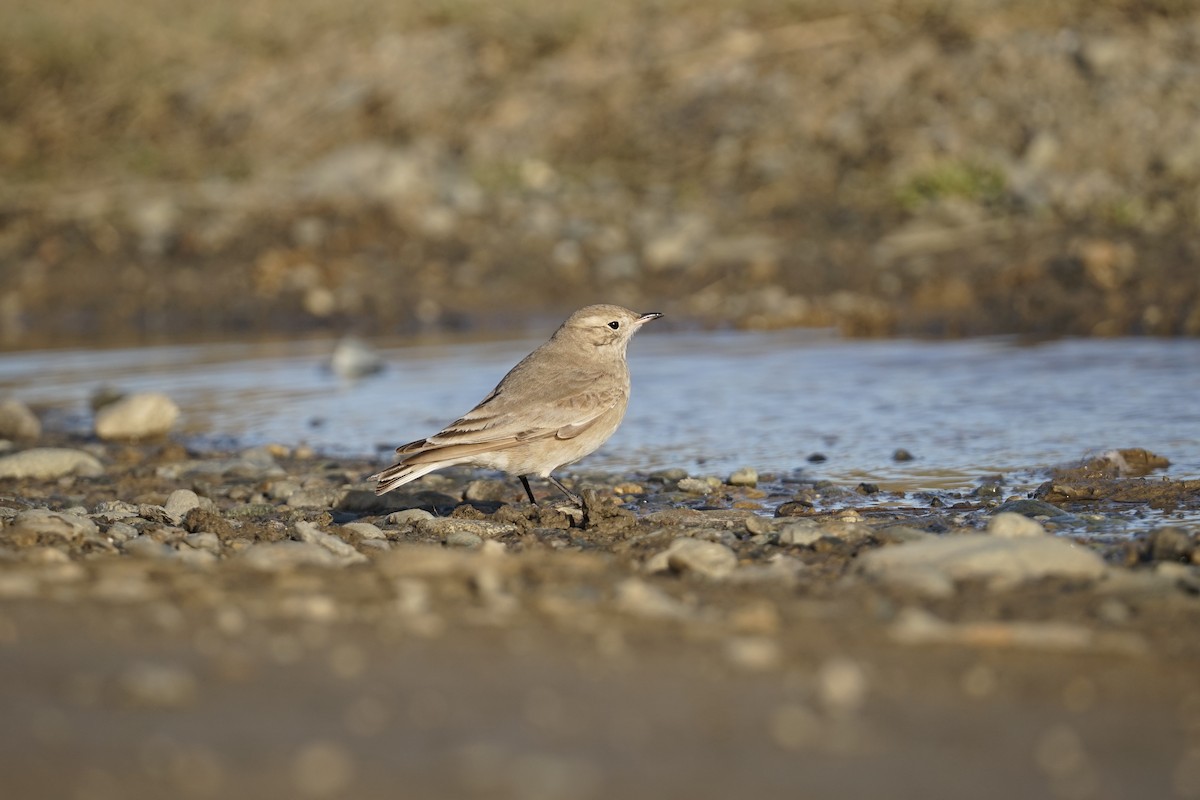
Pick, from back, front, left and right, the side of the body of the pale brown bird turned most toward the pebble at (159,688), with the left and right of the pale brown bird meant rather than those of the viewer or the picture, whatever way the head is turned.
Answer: right

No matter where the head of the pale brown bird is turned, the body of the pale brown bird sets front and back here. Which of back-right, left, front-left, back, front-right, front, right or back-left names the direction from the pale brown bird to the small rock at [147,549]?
back-right

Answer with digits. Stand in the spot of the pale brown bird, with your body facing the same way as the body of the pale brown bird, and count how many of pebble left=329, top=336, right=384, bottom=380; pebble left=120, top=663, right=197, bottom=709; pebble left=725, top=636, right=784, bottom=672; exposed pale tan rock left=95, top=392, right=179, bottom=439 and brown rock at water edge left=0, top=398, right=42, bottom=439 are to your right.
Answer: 2

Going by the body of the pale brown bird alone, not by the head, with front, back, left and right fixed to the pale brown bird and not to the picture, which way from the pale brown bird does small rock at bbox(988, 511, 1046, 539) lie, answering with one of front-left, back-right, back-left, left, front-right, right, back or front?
front-right

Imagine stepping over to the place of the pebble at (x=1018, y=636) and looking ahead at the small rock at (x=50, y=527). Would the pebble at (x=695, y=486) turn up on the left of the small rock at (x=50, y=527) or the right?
right

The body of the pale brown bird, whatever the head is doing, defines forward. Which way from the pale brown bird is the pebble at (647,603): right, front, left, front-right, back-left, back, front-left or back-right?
right

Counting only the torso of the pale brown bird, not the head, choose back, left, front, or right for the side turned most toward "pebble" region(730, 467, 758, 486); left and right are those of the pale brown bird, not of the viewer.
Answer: front

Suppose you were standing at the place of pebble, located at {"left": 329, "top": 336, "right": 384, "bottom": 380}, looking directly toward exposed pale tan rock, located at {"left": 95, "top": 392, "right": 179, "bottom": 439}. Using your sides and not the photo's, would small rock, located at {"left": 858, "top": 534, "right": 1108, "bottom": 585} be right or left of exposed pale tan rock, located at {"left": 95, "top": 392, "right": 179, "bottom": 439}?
left

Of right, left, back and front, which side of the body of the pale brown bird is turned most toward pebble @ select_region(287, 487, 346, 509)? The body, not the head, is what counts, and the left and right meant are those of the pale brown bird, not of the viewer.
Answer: back

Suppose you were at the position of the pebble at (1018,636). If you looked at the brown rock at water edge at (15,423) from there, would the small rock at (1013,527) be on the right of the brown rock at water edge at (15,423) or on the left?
right

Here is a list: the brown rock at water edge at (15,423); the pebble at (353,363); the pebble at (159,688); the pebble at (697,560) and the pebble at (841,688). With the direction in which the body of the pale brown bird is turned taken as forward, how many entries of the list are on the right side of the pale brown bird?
3

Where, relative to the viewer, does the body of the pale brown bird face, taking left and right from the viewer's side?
facing to the right of the viewer

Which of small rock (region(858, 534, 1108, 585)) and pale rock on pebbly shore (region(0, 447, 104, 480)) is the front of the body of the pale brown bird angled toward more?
the small rock

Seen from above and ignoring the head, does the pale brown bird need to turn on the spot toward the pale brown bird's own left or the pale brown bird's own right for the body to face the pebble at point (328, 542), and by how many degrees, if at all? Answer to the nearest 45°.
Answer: approximately 135° to the pale brown bird's own right

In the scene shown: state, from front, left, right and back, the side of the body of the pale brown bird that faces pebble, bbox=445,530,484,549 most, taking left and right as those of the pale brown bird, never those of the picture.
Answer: right

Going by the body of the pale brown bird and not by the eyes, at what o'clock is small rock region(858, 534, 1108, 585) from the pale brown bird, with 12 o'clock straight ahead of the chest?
The small rock is roughly at 2 o'clock from the pale brown bird.
